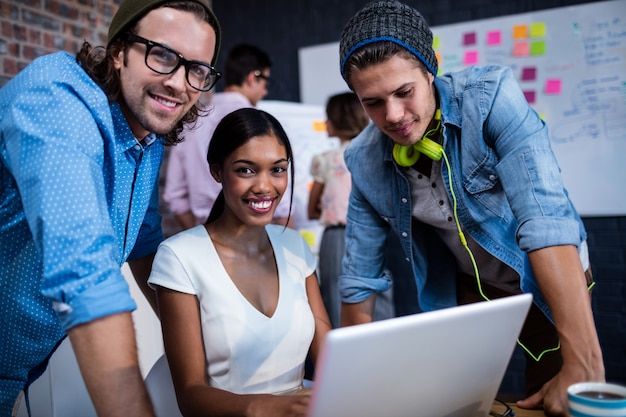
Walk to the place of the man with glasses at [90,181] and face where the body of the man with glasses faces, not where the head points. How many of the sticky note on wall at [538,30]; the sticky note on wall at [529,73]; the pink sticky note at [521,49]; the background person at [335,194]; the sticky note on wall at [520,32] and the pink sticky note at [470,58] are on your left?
6

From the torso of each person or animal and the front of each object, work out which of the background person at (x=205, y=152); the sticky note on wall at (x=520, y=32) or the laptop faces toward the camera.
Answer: the sticky note on wall

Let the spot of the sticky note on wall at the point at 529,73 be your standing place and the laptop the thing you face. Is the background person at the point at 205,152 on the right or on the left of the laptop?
right

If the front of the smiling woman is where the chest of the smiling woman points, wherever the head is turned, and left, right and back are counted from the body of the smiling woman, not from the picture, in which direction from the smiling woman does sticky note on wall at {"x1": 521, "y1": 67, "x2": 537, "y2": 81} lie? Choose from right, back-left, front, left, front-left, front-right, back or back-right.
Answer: left

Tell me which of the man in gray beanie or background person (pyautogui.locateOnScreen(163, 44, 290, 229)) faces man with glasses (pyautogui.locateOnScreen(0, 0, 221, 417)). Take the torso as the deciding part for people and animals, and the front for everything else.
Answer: the man in gray beanie

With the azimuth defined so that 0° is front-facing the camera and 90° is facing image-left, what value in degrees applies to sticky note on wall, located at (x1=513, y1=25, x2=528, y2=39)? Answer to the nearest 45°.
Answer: approximately 0°

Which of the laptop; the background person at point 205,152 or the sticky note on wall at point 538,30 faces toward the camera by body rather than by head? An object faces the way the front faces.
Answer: the sticky note on wall

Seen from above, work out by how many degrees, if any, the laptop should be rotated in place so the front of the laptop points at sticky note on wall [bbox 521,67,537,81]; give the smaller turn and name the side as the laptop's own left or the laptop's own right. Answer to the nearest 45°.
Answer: approximately 45° to the laptop's own right

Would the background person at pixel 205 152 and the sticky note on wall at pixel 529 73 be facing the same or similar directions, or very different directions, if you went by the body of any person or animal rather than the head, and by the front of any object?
very different directions

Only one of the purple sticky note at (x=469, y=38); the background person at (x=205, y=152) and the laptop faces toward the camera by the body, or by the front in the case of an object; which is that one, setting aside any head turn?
the purple sticky note

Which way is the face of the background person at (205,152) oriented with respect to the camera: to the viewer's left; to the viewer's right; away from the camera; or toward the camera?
to the viewer's right

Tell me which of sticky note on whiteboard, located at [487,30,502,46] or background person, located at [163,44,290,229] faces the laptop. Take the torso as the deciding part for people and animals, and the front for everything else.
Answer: the sticky note on whiteboard

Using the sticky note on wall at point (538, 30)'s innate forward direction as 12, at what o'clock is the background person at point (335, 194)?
The background person is roughly at 2 o'clock from the sticky note on wall.

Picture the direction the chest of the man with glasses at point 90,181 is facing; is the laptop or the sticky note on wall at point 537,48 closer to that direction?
the laptop
